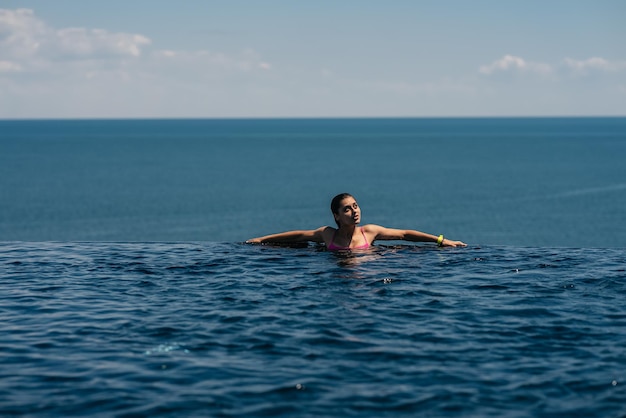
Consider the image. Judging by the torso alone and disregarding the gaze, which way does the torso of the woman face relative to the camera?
toward the camera
